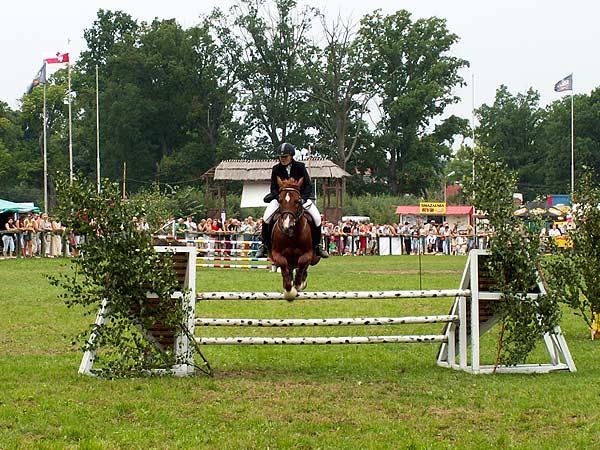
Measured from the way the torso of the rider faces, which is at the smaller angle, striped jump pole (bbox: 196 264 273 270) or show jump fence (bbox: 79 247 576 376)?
the show jump fence

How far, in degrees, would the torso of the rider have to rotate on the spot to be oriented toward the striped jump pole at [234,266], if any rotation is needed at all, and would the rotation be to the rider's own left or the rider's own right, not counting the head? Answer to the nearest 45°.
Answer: approximately 180°

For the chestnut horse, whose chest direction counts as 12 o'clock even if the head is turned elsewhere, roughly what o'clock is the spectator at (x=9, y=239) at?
The spectator is roughly at 5 o'clock from the chestnut horse.

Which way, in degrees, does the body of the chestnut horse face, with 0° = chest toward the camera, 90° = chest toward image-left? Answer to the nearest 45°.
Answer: approximately 0°

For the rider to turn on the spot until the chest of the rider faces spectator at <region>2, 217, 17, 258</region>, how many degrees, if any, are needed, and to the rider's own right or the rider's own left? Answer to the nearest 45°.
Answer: approximately 135° to the rider's own right

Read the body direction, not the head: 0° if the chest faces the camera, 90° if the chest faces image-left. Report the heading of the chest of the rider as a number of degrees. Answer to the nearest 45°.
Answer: approximately 0°

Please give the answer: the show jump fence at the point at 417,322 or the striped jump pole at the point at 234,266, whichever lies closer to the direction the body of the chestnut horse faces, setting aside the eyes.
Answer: the show jump fence

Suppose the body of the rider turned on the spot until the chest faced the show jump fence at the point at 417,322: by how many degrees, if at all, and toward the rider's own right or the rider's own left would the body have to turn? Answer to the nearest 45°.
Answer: approximately 90° to the rider's own left
